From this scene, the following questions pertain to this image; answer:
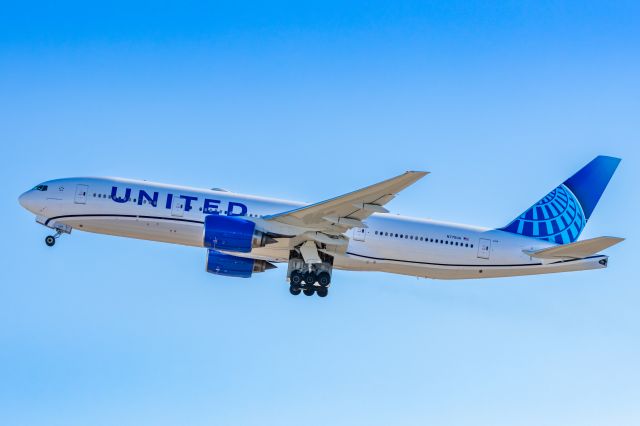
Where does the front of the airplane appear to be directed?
to the viewer's left

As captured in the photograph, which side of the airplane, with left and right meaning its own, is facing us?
left
